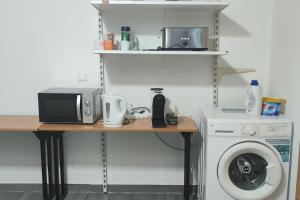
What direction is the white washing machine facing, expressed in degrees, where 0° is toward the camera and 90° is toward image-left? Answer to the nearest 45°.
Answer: approximately 0°

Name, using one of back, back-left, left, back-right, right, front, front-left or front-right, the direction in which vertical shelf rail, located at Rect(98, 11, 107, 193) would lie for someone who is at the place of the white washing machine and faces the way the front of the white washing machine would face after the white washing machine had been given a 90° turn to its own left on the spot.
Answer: back

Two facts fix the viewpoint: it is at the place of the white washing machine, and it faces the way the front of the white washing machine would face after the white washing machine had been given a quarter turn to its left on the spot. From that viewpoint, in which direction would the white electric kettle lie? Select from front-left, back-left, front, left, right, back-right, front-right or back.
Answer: back

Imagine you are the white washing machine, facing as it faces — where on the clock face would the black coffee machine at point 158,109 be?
The black coffee machine is roughly at 3 o'clock from the white washing machine.

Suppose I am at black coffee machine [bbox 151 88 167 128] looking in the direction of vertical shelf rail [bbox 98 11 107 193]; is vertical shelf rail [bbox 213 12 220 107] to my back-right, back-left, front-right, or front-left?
back-right

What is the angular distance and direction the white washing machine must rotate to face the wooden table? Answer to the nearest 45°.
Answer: approximately 90° to its right

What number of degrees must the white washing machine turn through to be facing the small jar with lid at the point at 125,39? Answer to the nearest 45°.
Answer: approximately 90° to its right
